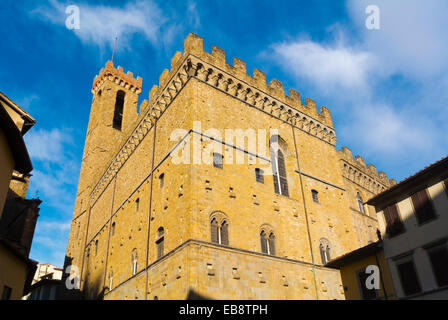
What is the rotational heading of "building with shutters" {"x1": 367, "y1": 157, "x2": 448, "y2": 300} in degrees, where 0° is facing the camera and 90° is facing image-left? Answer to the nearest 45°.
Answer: approximately 45°

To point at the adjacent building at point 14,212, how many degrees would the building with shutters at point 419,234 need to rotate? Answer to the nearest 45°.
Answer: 0° — it already faces it

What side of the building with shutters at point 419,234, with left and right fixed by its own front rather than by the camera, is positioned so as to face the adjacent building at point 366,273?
right
